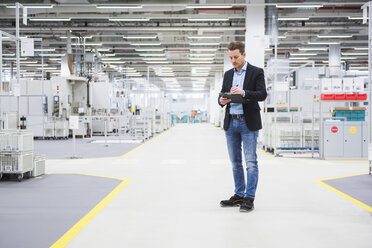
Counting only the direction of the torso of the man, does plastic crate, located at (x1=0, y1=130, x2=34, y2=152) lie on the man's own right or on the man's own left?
on the man's own right

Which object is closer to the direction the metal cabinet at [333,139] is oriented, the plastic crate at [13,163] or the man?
the man

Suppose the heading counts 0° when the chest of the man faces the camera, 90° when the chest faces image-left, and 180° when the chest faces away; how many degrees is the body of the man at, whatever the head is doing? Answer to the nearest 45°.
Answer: approximately 45°

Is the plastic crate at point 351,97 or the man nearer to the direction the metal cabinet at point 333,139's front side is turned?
the man

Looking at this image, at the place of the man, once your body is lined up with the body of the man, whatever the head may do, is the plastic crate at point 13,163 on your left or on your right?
on your right

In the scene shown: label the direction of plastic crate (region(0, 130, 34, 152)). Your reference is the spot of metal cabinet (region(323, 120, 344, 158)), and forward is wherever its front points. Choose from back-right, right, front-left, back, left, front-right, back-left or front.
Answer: front-right

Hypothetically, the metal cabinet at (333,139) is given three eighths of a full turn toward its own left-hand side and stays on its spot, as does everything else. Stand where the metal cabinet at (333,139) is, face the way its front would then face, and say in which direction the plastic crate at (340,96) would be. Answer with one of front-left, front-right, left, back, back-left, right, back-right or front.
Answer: front-left
